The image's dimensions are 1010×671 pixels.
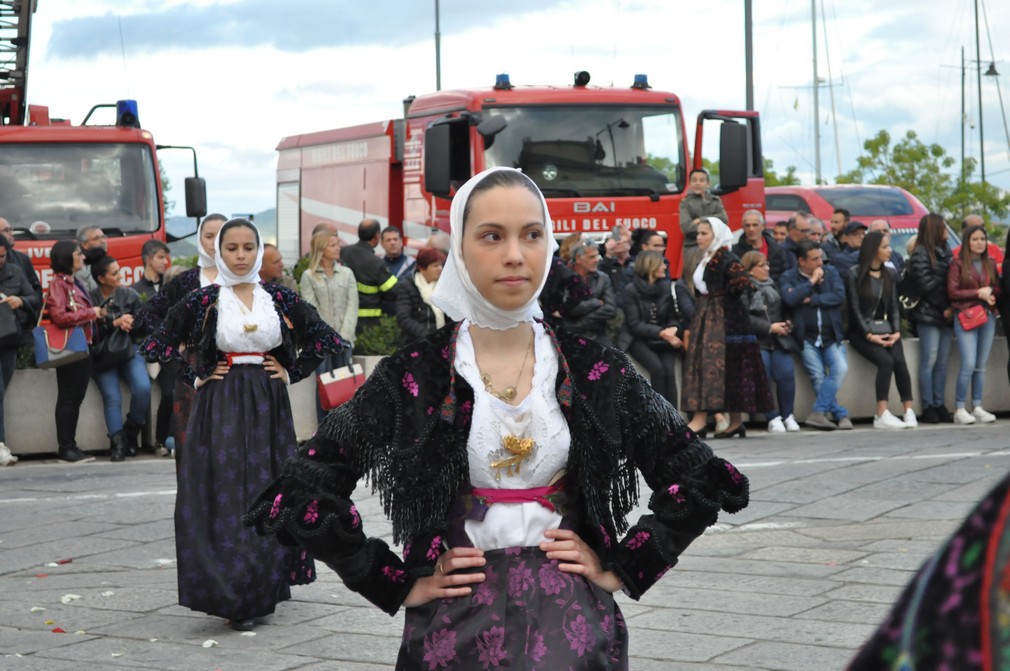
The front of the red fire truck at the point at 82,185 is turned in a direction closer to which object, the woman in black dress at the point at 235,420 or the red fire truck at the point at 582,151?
the woman in black dress

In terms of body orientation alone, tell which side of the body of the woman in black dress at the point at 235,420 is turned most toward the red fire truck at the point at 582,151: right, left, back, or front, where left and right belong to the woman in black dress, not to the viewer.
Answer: back

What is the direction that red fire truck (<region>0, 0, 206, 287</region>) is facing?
toward the camera

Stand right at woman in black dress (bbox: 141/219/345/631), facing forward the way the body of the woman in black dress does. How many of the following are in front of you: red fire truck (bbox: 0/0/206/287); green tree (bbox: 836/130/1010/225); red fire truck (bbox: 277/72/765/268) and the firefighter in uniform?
0

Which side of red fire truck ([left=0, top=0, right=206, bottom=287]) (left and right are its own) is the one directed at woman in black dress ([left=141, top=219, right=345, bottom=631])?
front

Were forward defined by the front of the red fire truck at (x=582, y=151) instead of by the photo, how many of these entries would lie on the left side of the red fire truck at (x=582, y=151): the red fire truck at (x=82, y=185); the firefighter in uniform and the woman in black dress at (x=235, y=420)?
0

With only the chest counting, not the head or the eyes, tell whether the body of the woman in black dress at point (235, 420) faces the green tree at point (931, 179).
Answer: no

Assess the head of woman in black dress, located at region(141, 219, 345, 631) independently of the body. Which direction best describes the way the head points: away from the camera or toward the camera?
toward the camera

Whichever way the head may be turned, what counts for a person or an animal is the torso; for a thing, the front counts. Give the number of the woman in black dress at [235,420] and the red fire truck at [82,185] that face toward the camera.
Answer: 2

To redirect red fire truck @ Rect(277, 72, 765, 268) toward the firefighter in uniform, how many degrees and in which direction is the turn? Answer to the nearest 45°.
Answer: approximately 90° to its right

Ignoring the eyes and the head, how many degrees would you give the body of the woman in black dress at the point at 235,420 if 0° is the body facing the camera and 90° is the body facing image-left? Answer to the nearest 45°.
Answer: approximately 0°

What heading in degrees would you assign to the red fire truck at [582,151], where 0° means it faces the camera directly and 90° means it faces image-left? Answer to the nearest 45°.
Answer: approximately 315°

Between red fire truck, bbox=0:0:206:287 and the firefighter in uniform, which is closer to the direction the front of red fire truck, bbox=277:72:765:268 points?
the firefighter in uniform

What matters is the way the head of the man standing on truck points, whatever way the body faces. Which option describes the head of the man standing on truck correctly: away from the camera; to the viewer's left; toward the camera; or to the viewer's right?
toward the camera

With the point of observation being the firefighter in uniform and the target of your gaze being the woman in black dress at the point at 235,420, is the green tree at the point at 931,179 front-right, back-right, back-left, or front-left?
back-left

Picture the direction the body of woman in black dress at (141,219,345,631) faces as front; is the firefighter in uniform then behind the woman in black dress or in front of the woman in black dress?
behind

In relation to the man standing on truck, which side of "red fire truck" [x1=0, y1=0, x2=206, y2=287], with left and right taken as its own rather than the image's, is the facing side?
left

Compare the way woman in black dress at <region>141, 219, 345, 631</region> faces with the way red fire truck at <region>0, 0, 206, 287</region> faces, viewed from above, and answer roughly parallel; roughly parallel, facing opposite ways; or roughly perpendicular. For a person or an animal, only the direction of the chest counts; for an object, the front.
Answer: roughly parallel
